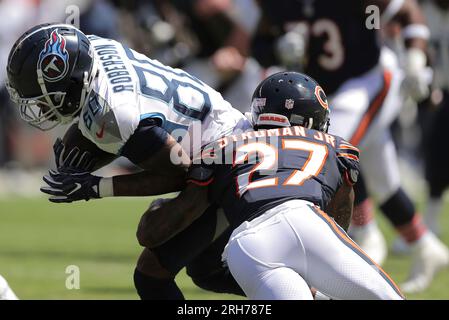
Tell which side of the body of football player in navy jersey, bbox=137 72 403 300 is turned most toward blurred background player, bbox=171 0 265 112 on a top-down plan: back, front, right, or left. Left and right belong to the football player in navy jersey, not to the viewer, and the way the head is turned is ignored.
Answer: front

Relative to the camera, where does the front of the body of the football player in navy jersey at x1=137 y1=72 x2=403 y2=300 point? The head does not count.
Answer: away from the camera

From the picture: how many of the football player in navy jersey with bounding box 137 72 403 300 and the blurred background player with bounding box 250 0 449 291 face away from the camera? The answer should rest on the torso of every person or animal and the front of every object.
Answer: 1

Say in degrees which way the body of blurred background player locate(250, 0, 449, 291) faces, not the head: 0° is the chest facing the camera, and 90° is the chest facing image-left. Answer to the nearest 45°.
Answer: approximately 45°

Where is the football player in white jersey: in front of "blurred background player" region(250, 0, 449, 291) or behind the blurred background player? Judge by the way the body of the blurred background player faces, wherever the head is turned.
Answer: in front
